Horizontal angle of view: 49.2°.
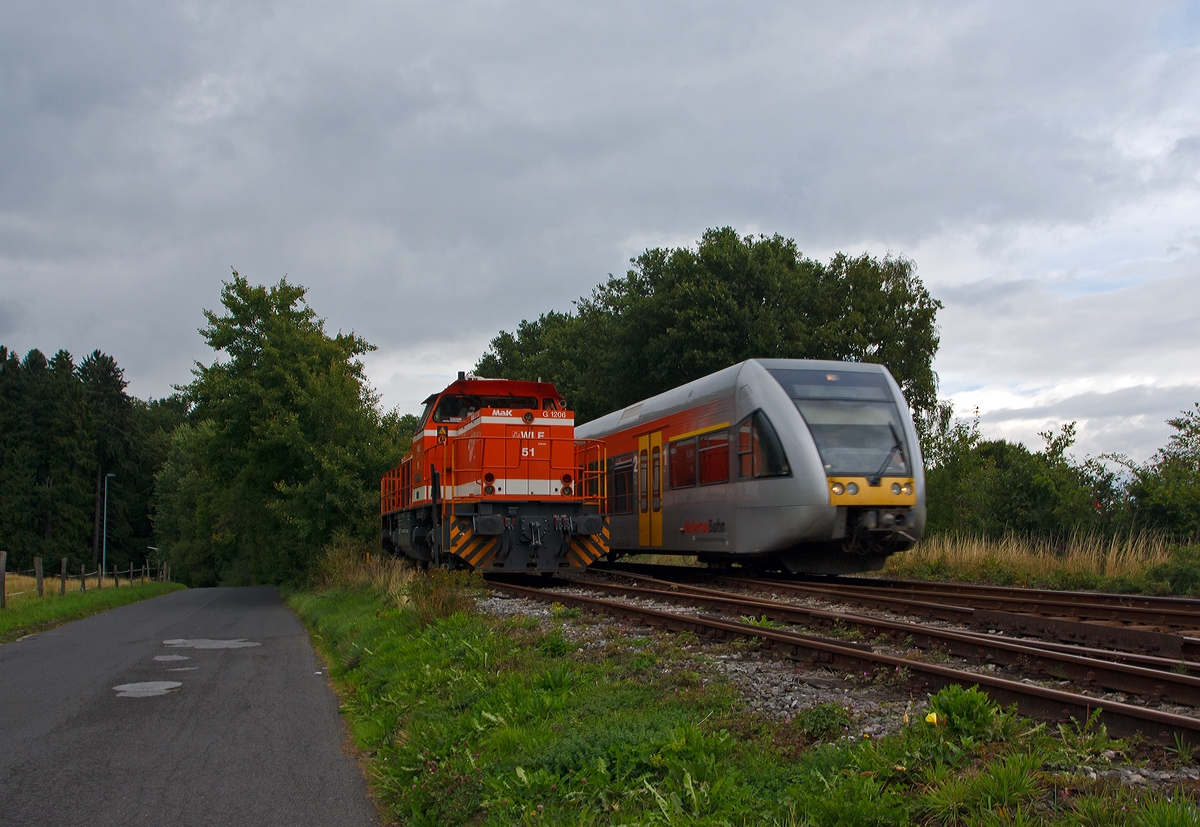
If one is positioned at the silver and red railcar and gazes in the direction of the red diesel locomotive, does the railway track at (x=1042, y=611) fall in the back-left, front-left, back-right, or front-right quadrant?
back-left

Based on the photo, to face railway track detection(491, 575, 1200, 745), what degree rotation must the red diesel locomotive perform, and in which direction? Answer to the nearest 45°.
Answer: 0° — it already faces it

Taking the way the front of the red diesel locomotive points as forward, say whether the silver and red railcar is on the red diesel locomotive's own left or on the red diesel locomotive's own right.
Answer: on the red diesel locomotive's own left

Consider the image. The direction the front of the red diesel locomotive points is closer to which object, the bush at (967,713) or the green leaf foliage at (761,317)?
the bush

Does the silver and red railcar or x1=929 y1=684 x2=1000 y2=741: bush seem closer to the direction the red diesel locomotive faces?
the bush

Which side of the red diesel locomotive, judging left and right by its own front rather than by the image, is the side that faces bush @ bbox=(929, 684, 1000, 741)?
front

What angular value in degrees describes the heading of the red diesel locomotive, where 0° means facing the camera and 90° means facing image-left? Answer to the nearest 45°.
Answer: approximately 0°

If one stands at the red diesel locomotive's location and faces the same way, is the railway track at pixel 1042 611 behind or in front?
in front

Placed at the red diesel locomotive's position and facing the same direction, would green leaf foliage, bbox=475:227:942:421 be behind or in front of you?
behind
